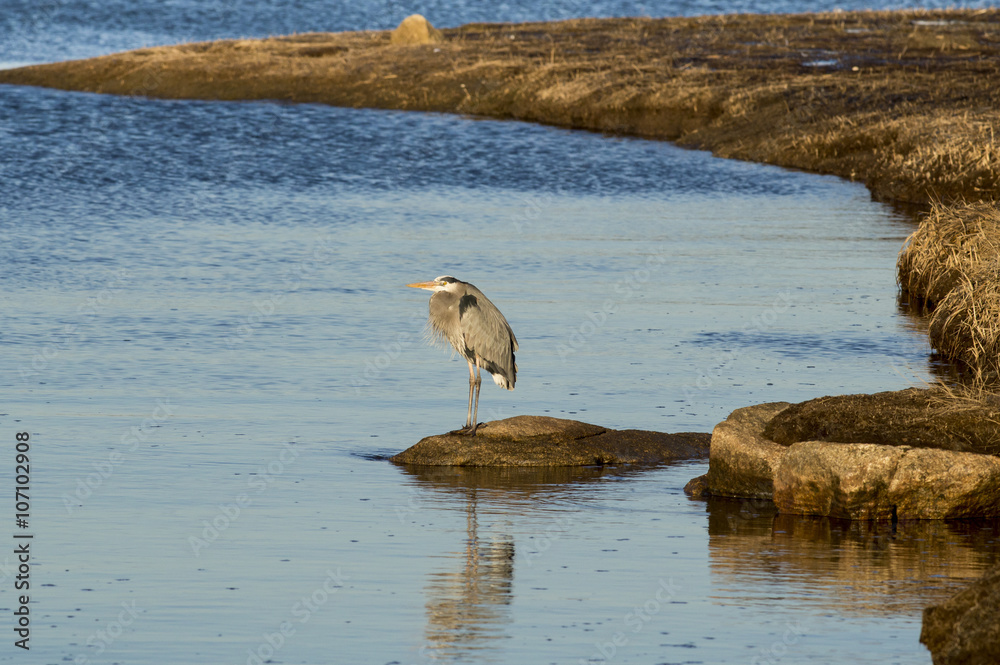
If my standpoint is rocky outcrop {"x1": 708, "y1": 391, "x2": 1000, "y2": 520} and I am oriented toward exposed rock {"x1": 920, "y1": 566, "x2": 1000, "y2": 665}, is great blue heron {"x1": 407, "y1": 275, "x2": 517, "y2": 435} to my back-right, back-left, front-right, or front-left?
back-right

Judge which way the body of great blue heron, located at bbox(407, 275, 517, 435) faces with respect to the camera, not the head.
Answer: to the viewer's left

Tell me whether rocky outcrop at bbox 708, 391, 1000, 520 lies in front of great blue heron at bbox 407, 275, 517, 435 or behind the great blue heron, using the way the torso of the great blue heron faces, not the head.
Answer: behind

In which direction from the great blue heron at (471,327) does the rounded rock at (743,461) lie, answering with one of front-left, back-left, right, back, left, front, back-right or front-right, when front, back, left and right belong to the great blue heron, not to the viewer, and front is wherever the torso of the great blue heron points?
back-left
